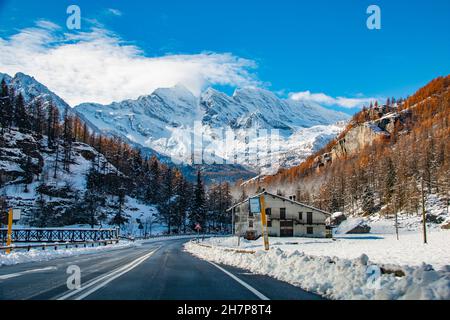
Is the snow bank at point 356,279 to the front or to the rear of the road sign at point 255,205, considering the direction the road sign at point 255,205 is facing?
to the front

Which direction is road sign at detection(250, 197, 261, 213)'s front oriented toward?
toward the camera
